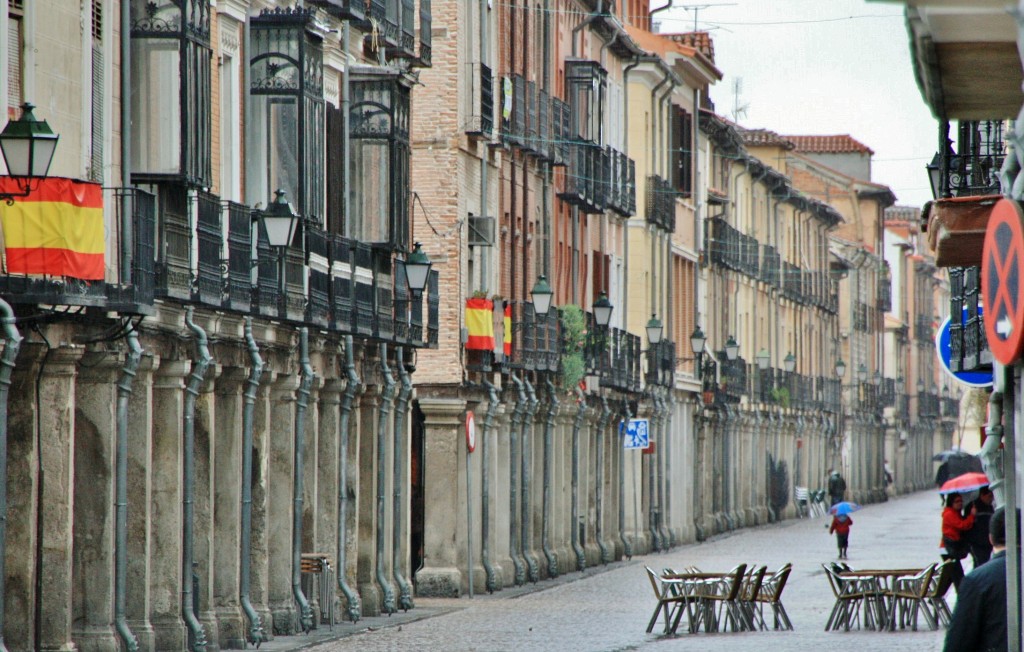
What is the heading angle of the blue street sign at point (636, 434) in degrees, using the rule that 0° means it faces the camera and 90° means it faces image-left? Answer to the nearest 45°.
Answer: approximately 0°

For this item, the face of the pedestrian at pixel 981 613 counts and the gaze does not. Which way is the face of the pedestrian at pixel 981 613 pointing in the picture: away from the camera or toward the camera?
away from the camera

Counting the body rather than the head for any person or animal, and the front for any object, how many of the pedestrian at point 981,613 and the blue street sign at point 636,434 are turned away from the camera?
1

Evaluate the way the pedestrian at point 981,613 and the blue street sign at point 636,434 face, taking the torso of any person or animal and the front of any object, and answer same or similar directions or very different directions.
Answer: very different directions

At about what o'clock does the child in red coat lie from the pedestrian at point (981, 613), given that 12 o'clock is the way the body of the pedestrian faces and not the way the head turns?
The child in red coat is roughly at 12 o'clock from the pedestrian.

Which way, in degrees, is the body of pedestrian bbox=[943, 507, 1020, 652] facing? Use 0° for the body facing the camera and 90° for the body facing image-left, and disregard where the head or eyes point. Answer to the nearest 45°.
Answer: approximately 180°

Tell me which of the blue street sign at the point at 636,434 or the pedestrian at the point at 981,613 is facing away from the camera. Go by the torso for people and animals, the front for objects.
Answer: the pedestrian

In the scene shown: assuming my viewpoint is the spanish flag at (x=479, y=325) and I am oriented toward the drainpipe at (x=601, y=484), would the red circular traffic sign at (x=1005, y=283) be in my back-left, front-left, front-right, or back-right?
back-right

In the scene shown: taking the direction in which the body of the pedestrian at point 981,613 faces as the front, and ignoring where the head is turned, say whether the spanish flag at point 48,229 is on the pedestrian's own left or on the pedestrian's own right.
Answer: on the pedestrian's own left
